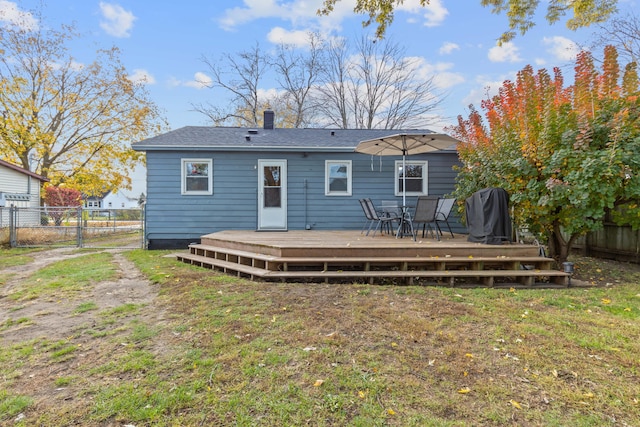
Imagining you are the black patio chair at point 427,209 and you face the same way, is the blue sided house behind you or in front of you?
in front

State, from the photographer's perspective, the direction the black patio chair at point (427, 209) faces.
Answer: facing away from the viewer and to the left of the viewer

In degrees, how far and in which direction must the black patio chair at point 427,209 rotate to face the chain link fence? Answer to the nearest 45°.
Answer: approximately 45° to its left

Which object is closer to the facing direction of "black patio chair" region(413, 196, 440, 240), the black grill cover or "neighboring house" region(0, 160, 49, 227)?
the neighboring house

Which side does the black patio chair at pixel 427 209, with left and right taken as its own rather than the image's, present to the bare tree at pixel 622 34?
right

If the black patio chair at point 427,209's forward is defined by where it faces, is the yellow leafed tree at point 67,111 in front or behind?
in front

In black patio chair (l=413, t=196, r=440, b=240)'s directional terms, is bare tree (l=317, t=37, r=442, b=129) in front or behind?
in front
